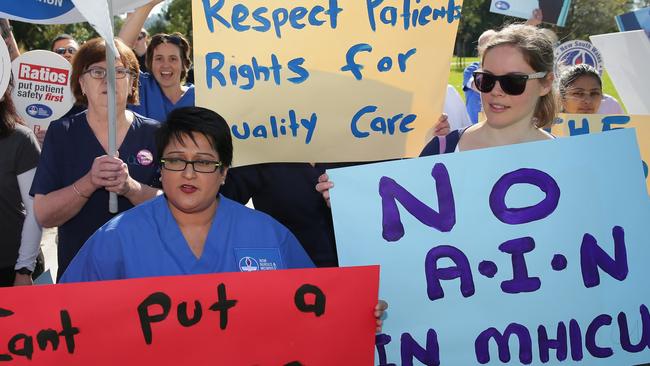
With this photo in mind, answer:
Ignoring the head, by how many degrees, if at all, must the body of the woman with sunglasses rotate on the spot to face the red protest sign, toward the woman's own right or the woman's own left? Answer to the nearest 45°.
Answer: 0° — they already face it

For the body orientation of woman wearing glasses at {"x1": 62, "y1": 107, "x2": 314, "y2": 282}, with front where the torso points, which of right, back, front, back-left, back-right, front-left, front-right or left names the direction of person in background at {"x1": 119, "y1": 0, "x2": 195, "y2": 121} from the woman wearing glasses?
back

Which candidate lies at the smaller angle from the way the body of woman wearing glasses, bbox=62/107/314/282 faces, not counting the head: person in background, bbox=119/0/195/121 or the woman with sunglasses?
the woman with sunglasses

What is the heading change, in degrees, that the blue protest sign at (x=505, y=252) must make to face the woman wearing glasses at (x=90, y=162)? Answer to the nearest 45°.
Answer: approximately 90° to its right

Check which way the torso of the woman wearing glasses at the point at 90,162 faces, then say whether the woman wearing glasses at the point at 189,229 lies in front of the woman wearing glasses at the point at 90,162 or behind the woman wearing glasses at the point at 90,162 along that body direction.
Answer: in front

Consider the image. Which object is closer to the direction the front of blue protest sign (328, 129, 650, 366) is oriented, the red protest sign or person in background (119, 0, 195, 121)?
the red protest sign

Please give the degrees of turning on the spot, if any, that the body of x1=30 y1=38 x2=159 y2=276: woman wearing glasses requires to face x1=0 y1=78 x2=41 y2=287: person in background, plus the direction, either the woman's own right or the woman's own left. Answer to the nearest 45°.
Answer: approximately 135° to the woman's own right

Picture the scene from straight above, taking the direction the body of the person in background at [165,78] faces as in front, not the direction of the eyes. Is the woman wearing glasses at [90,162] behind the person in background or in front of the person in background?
in front

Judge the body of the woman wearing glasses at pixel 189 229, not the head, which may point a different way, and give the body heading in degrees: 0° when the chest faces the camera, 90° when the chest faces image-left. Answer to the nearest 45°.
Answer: approximately 0°
